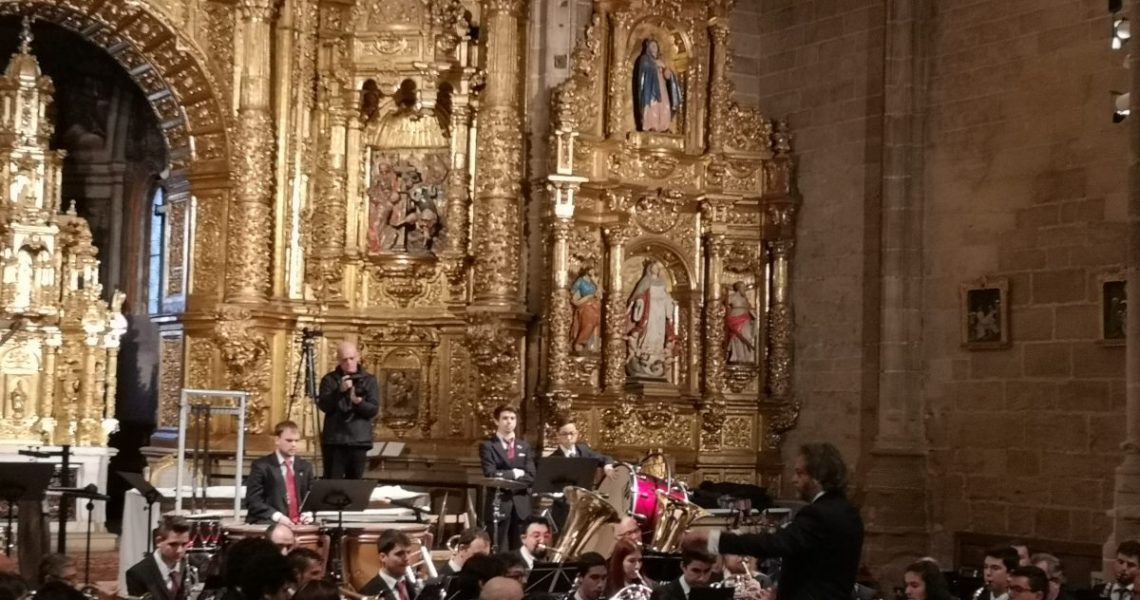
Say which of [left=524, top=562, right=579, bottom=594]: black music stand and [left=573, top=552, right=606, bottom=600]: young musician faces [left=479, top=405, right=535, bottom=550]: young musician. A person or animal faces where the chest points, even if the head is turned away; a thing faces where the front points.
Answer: the black music stand

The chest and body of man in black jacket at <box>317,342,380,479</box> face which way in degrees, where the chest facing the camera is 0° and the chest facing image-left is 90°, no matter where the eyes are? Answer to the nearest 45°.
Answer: approximately 0°

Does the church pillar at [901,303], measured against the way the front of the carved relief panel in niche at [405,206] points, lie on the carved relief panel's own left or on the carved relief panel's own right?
on the carved relief panel's own left

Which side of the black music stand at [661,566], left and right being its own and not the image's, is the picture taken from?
back

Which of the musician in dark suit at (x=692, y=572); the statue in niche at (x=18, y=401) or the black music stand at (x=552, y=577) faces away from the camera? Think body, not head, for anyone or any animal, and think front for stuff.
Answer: the black music stand

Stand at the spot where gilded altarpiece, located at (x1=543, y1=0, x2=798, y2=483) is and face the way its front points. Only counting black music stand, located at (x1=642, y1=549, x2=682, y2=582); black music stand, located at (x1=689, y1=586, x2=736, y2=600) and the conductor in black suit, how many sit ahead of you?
3

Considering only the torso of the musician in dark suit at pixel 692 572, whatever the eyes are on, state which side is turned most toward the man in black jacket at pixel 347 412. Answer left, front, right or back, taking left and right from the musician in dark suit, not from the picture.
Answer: back

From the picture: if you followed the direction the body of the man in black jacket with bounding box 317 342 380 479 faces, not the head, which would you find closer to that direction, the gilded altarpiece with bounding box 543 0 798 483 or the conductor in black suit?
the conductor in black suit

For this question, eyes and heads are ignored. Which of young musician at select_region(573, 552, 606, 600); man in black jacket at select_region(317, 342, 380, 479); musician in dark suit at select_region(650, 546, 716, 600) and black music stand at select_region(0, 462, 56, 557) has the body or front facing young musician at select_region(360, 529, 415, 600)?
the man in black jacket
